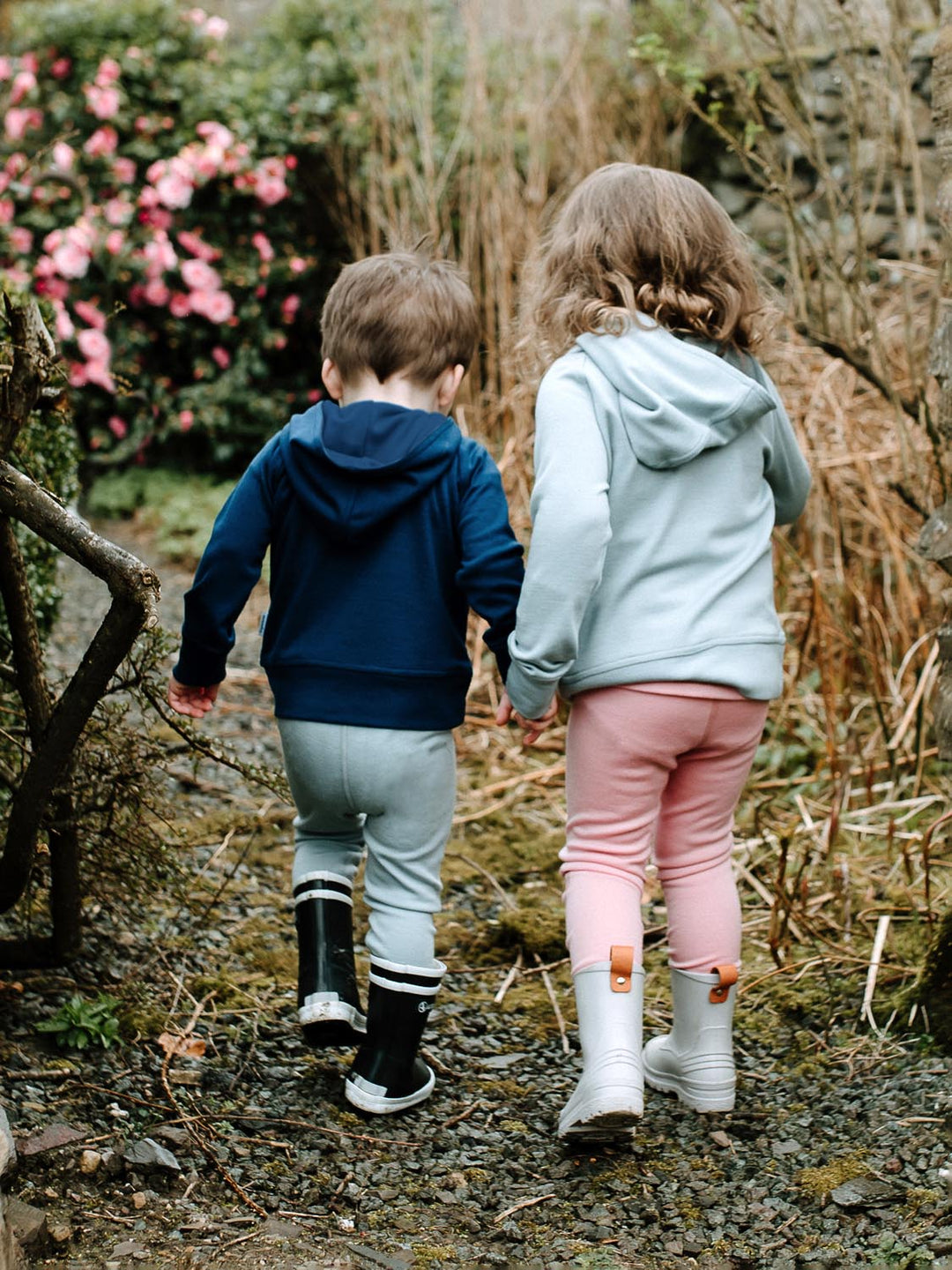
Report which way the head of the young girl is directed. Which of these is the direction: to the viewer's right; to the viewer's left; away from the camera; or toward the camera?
away from the camera

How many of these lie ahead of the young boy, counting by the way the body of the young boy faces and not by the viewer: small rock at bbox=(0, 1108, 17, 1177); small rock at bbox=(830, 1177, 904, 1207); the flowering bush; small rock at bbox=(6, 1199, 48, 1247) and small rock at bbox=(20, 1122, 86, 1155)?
1

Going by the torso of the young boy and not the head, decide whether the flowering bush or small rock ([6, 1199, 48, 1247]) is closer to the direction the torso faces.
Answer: the flowering bush

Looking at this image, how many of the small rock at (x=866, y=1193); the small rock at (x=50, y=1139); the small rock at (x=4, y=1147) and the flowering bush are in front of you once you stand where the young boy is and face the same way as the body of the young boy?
1

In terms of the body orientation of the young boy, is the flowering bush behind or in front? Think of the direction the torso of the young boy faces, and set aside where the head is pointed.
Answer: in front

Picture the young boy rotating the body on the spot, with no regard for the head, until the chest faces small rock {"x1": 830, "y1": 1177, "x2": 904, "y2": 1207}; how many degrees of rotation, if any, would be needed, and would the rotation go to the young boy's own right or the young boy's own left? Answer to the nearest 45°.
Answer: approximately 135° to the young boy's own right

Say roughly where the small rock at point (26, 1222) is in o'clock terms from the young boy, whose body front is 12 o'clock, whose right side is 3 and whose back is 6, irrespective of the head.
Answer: The small rock is roughly at 7 o'clock from the young boy.

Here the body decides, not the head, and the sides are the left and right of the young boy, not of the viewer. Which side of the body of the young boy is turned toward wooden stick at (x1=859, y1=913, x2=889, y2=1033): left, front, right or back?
right

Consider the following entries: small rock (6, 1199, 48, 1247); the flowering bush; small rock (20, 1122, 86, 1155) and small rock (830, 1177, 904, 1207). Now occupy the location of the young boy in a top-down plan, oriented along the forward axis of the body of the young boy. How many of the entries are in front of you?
1

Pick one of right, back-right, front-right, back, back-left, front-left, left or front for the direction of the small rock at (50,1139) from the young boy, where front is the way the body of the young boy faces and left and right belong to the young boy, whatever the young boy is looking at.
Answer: back-left

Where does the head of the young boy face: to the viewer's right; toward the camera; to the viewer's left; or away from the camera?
away from the camera

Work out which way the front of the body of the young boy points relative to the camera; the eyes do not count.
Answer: away from the camera
